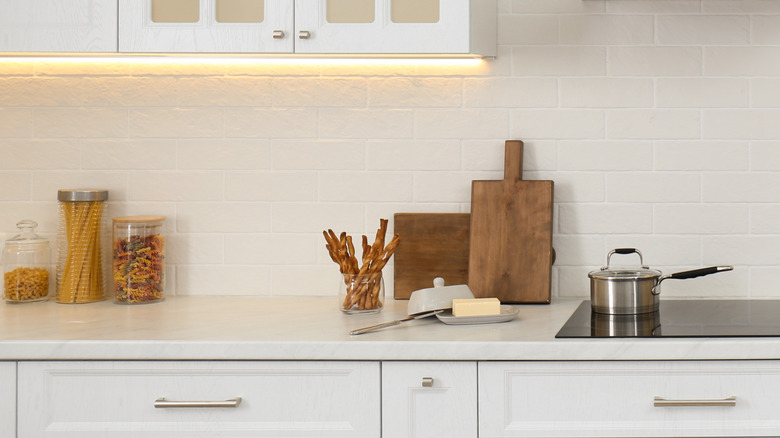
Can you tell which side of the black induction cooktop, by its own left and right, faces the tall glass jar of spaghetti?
right

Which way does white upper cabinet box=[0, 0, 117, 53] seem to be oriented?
toward the camera

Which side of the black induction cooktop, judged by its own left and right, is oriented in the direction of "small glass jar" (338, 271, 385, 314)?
right

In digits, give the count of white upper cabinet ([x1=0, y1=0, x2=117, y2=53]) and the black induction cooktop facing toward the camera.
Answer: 2

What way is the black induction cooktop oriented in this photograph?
toward the camera

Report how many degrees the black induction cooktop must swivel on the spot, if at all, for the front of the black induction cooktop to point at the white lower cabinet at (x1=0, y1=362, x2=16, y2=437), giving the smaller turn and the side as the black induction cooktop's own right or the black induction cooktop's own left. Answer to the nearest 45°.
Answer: approximately 45° to the black induction cooktop's own right

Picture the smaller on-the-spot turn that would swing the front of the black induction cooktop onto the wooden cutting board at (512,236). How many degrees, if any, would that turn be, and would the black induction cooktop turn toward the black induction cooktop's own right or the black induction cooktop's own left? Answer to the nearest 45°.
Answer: approximately 90° to the black induction cooktop's own right
